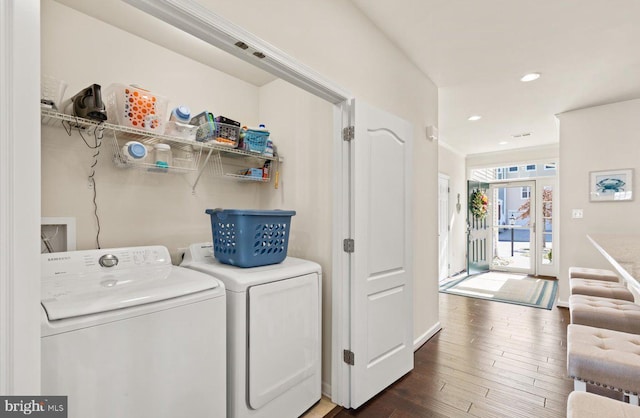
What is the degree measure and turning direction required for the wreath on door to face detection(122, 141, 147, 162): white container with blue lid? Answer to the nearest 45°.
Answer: approximately 45° to its right

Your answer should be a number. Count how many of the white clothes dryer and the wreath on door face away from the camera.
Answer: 0

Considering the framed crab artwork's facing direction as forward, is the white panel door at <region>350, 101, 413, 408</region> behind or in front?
in front

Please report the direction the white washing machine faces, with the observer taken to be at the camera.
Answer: facing the viewer and to the right of the viewer

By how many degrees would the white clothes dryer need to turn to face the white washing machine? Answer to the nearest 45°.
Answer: approximately 90° to its right

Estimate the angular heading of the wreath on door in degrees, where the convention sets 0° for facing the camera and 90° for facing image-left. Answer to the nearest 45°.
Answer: approximately 315°

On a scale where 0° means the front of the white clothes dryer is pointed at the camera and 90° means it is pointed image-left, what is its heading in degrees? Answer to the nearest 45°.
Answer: approximately 315°
